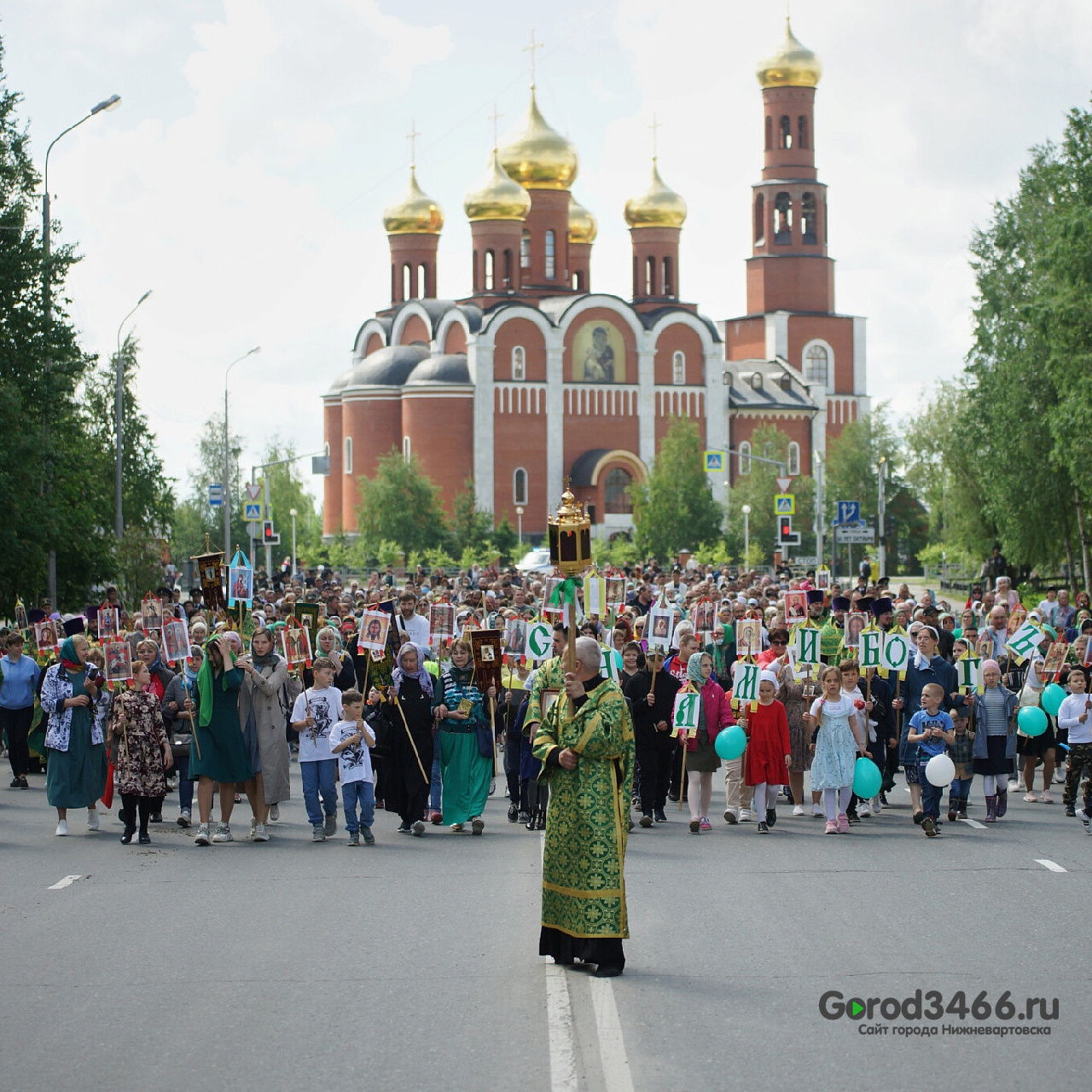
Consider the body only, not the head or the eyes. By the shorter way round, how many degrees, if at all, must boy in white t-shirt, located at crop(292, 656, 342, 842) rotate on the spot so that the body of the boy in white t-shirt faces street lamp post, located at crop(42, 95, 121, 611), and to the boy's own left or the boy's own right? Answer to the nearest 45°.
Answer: approximately 180°

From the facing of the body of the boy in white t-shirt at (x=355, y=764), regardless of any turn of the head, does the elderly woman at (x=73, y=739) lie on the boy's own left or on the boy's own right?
on the boy's own right

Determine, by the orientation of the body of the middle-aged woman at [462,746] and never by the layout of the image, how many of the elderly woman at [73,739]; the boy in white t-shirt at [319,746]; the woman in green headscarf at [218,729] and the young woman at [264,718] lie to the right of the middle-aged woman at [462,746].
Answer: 4

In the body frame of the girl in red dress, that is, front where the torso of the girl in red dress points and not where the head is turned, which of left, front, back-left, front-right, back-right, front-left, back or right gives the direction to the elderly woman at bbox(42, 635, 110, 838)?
right

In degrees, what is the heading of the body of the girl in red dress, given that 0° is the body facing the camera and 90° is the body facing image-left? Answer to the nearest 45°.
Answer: approximately 0°

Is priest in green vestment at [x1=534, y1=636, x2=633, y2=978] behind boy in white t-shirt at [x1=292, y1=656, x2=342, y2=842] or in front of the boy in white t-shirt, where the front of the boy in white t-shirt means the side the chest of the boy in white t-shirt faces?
in front

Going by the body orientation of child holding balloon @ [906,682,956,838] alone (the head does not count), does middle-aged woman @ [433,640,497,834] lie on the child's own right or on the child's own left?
on the child's own right
